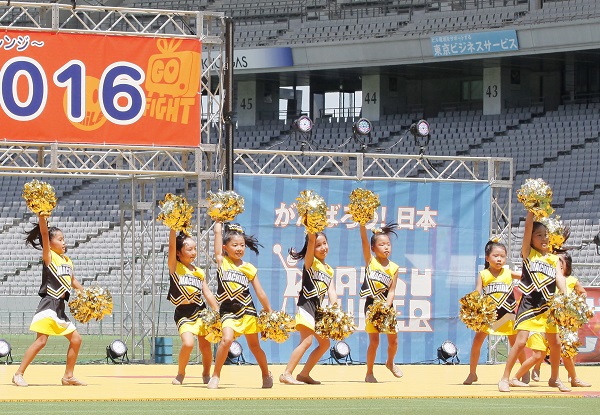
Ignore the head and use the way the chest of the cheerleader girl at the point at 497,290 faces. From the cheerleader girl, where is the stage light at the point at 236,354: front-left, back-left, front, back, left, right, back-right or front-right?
back-right

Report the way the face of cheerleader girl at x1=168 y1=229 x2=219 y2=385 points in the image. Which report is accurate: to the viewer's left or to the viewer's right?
to the viewer's right

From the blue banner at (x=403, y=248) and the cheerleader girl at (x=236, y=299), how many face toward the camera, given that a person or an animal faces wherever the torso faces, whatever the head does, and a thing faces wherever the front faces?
2

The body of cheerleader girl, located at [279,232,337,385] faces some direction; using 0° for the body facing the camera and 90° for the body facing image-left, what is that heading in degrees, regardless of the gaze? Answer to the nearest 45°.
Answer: approximately 315°

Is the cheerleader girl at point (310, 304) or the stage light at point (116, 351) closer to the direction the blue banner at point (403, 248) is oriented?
the cheerleader girl

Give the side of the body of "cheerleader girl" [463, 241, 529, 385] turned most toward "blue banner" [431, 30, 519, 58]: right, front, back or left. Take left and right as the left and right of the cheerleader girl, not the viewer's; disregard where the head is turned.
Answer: back

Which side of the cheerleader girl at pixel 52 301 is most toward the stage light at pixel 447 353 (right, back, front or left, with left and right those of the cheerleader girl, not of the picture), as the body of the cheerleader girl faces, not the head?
left

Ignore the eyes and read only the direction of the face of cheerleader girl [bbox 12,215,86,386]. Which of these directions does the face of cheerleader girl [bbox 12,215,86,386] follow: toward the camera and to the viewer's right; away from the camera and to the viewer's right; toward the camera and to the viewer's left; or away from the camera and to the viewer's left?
toward the camera and to the viewer's right

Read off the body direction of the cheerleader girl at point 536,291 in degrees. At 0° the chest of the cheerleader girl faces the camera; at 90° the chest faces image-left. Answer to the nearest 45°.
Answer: approximately 315°
